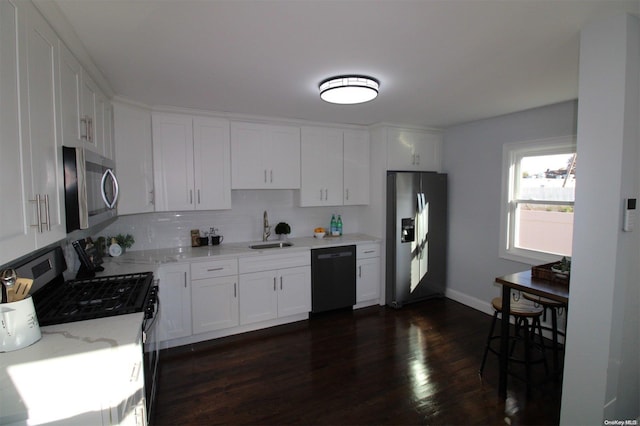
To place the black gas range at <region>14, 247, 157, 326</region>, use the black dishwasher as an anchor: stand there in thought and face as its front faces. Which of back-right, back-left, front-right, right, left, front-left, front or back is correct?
right

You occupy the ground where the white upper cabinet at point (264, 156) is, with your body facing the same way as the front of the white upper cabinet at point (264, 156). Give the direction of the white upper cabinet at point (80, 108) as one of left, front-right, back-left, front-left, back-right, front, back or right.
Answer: front-right

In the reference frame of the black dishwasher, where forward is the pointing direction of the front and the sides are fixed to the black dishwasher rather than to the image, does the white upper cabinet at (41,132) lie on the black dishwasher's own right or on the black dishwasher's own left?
on the black dishwasher's own right

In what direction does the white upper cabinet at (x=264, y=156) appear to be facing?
toward the camera

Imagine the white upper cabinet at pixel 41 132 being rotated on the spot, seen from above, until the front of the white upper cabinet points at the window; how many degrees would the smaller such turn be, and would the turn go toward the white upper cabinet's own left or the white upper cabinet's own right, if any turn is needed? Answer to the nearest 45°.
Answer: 0° — it already faces it

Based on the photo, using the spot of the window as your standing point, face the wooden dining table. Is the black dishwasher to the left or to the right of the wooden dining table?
right

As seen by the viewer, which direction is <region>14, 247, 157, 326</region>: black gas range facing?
to the viewer's right

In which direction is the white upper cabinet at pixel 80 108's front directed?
to the viewer's right

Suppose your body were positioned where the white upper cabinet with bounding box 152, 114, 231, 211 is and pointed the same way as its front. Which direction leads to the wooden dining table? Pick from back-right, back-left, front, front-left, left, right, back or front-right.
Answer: front-left

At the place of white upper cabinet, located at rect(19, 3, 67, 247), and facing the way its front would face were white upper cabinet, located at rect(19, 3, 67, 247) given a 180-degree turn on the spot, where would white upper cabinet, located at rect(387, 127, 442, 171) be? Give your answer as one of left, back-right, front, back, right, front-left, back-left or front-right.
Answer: back

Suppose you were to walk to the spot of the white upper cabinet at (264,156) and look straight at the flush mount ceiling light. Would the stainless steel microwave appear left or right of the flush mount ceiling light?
right
